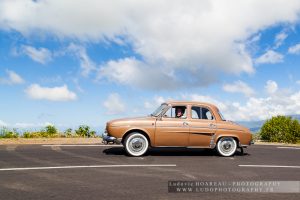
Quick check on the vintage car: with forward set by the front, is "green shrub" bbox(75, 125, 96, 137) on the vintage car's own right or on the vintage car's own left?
on the vintage car's own right

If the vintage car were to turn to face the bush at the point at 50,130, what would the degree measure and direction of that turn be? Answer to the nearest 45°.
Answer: approximately 45° to its right

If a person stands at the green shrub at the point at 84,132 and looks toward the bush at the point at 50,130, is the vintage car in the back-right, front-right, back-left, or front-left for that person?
back-left

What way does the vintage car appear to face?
to the viewer's left

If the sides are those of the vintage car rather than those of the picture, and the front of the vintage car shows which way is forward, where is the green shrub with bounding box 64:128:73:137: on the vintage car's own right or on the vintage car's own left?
on the vintage car's own right

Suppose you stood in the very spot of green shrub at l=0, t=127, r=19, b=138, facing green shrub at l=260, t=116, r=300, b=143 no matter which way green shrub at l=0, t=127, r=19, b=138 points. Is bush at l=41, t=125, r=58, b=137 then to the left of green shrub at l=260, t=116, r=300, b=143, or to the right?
left

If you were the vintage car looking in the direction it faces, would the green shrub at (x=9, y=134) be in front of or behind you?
in front

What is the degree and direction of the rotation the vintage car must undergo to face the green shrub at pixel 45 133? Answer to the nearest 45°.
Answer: approximately 45° to its right
